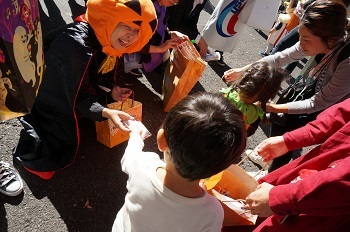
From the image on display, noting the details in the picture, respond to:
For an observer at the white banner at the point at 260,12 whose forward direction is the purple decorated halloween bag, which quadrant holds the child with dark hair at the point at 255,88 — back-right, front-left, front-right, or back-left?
front-left

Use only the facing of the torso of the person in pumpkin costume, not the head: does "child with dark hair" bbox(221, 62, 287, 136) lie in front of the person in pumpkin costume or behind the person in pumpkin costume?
in front

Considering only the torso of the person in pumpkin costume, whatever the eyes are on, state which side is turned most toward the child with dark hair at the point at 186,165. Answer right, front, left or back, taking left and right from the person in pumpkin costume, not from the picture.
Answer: front

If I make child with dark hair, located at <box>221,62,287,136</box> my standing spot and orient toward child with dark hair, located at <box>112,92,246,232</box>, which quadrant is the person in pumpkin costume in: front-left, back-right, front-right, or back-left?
front-right

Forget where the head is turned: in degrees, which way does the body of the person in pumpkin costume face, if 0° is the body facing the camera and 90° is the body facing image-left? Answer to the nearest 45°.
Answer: approximately 315°

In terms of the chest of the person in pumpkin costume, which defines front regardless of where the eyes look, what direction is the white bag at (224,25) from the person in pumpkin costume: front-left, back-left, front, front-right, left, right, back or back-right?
left

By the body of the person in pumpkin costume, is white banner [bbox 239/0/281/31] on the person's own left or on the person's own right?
on the person's own left

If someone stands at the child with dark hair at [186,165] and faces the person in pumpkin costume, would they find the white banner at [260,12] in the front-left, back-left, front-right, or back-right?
front-right

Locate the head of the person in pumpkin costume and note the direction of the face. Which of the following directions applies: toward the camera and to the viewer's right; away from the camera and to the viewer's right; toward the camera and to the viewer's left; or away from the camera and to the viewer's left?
toward the camera and to the viewer's right

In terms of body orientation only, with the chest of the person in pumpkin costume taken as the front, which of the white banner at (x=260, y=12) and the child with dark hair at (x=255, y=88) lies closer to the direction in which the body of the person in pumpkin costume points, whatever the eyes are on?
the child with dark hair

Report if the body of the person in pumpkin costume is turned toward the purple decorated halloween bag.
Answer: no

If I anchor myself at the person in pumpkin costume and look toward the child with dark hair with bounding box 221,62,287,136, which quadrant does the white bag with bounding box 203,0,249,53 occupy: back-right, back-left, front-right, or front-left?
front-left
